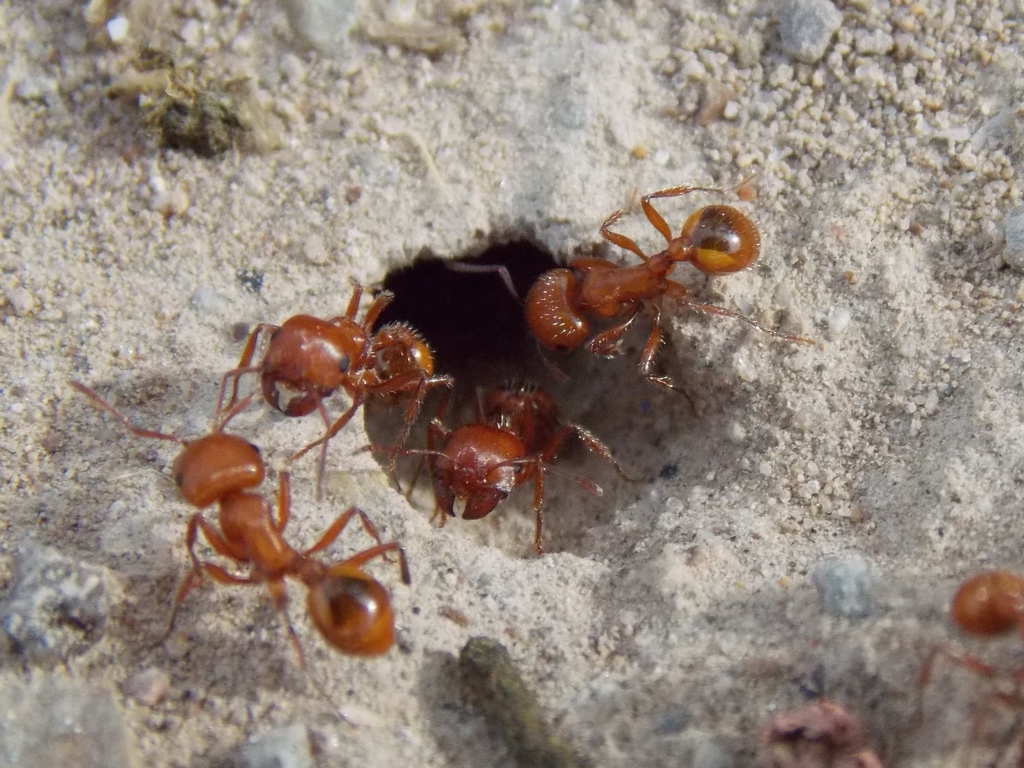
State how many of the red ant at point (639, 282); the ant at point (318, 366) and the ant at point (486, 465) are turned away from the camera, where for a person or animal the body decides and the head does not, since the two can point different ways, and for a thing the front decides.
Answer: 0

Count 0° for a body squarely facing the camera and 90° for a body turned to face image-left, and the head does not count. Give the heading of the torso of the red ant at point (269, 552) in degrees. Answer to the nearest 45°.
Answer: approximately 135°

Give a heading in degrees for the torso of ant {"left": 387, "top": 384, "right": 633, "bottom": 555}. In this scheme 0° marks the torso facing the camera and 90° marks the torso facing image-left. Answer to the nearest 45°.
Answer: approximately 45°

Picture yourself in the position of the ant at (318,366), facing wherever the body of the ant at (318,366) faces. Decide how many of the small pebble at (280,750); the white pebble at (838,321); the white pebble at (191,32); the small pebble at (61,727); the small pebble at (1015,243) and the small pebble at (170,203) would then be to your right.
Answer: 2

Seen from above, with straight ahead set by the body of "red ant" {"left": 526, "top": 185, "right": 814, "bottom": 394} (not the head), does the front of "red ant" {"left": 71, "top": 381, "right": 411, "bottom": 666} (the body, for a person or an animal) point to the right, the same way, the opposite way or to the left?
to the right

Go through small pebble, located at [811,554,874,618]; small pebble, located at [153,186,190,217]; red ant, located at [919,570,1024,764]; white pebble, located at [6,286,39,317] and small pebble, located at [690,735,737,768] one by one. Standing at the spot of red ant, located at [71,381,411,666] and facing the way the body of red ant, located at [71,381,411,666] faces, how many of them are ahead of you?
2

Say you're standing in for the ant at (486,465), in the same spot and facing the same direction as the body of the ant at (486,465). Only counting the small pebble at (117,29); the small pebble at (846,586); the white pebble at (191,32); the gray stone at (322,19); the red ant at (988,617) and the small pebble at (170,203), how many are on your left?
2

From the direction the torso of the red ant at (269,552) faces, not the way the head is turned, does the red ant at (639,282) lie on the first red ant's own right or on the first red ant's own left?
on the first red ant's own right

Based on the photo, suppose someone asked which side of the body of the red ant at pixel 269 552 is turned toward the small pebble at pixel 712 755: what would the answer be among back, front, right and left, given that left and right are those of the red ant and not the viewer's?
back

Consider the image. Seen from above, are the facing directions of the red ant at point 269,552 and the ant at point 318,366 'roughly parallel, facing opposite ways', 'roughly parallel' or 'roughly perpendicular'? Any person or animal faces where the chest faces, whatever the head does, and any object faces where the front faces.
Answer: roughly perpendicular
